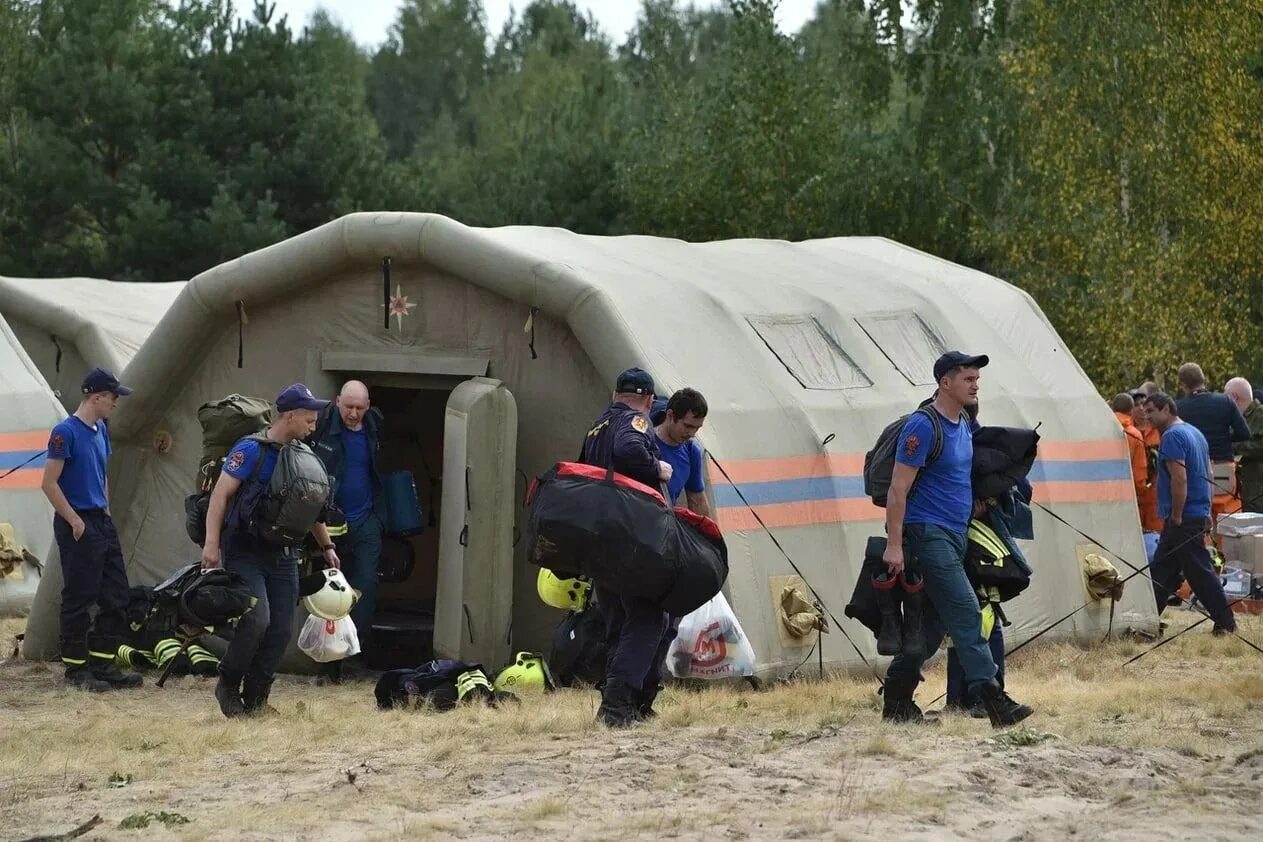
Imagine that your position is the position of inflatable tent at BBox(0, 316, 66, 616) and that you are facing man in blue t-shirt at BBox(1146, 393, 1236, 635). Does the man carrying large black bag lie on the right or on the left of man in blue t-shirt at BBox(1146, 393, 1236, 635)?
right

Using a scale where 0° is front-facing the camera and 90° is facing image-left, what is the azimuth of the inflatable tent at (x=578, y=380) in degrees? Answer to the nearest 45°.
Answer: approximately 45°

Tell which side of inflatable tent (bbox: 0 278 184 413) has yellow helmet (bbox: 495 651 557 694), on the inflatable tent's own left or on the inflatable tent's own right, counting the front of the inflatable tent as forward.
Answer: on the inflatable tent's own left

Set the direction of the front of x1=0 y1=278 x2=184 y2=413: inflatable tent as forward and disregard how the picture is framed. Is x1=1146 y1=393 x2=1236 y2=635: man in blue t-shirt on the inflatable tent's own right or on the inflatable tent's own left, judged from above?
on the inflatable tent's own left

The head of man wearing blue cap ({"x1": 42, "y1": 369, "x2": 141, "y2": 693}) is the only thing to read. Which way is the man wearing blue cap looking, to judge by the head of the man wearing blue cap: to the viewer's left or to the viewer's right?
to the viewer's right

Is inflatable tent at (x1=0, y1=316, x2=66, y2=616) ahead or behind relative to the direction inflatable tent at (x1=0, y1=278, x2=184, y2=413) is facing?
ahead
